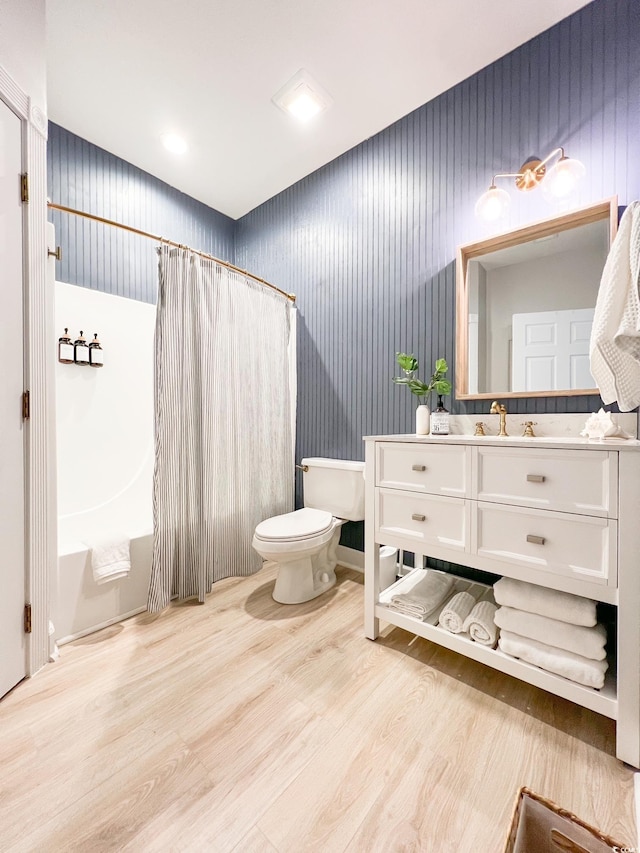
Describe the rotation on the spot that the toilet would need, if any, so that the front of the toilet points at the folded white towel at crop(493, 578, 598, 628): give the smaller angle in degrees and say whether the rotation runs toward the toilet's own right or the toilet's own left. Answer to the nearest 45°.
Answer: approximately 90° to the toilet's own left

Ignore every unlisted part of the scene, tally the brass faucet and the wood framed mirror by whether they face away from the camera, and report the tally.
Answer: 0

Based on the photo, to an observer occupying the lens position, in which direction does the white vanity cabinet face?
facing the viewer and to the left of the viewer

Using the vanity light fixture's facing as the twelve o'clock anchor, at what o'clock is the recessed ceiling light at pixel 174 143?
The recessed ceiling light is roughly at 1 o'clock from the vanity light fixture.

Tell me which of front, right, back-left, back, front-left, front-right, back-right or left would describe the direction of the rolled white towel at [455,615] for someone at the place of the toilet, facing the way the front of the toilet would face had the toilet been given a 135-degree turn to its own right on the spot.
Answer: back-right

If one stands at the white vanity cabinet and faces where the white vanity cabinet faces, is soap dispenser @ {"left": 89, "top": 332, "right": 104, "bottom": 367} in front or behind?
in front

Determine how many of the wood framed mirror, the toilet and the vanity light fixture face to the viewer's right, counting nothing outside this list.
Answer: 0

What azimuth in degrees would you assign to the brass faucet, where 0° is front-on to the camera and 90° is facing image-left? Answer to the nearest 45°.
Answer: approximately 45°
